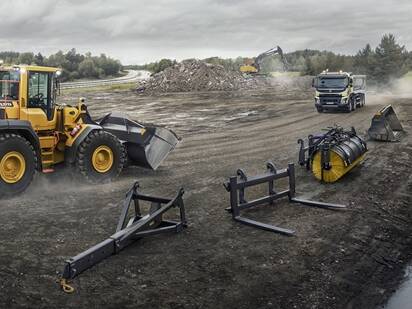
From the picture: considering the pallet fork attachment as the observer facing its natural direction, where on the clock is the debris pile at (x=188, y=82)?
The debris pile is roughly at 7 o'clock from the pallet fork attachment.

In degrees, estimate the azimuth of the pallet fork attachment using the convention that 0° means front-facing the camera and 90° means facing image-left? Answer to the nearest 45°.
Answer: approximately 315°

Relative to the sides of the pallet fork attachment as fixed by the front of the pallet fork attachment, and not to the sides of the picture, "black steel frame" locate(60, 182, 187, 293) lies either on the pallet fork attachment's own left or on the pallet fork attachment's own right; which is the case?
on the pallet fork attachment's own right

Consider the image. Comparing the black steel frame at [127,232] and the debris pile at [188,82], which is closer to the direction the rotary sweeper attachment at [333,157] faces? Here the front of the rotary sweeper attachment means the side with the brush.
the black steel frame

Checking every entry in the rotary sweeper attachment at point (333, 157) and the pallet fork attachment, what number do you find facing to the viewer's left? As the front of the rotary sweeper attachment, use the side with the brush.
0

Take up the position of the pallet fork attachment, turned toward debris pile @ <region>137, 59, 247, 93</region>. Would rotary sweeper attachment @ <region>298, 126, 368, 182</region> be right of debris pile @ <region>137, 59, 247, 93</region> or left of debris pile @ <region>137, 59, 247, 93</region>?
right

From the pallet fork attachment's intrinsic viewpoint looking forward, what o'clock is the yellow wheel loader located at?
The yellow wheel loader is roughly at 5 o'clock from the pallet fork attachment.
